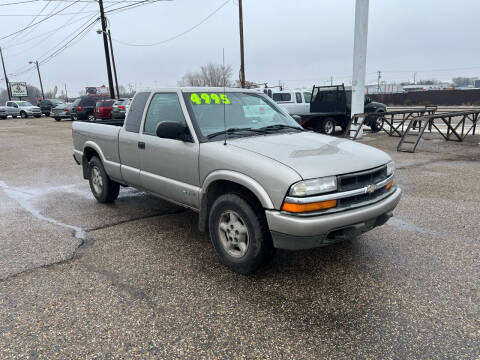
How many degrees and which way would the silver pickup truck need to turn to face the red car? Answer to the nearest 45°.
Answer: approximately 180°

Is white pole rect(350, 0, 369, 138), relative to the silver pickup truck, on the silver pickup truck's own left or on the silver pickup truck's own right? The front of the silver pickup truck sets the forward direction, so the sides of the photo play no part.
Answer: on the silver pickup truck's own left

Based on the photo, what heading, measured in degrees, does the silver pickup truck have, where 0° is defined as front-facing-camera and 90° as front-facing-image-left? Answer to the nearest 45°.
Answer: approximately 315°

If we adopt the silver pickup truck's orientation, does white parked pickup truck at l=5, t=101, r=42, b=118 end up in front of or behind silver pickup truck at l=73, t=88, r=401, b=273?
behind
